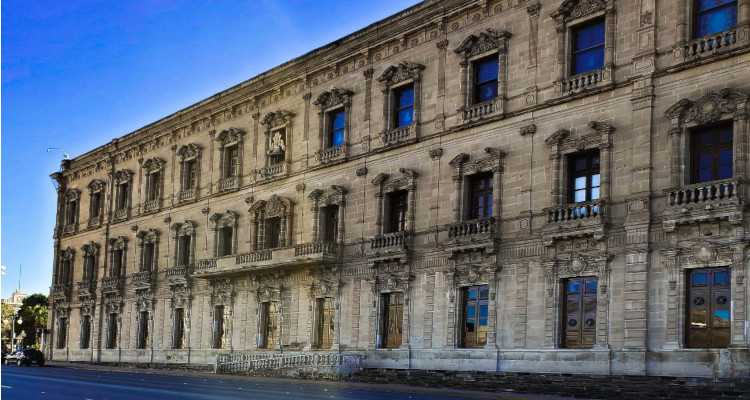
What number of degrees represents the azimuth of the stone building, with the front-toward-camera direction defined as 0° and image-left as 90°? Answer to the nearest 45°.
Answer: approximately 45°
